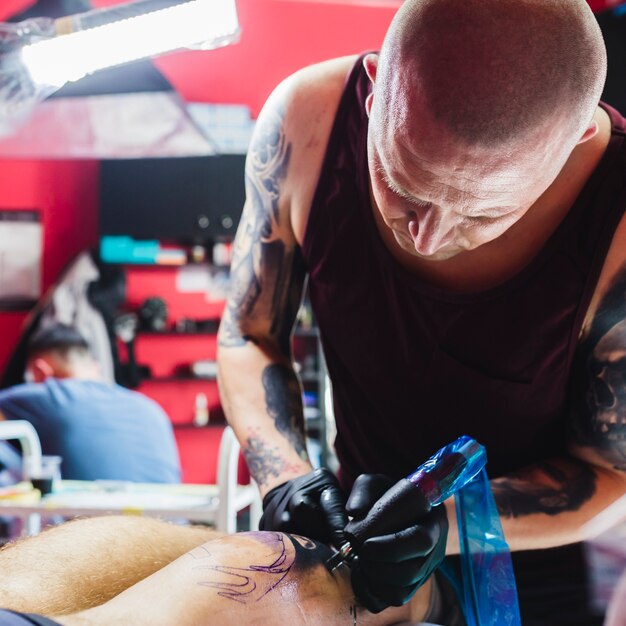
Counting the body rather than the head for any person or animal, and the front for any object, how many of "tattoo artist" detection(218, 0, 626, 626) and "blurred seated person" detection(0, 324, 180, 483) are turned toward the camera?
1

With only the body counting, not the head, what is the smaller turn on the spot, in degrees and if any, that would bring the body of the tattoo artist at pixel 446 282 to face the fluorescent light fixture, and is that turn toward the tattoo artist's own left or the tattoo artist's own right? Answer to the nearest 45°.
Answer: approximately 135° to the tattoo artist's own right

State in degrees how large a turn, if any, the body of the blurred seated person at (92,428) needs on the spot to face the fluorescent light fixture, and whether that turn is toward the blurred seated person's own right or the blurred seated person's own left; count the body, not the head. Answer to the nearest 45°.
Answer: approximately 135° to the blurred seated person's own left

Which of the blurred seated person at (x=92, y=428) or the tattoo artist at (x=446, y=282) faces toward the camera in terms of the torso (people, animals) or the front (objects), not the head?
the tattoo artist

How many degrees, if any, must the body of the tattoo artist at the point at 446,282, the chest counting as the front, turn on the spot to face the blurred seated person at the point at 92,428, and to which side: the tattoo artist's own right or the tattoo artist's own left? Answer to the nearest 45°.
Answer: approximately 135° to the tattoo artist's own right

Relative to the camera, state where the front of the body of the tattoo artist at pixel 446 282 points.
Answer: toward the camera

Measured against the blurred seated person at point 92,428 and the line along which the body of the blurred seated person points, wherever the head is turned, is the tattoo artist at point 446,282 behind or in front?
behind

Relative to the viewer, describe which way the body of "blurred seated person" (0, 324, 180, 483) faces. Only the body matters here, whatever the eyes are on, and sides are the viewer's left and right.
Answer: facing away from the viewer and to the left of the viewer

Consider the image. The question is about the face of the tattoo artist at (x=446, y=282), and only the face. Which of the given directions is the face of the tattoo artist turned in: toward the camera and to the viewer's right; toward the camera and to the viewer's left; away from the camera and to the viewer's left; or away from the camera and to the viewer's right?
toward the camera and to the viewer's left
